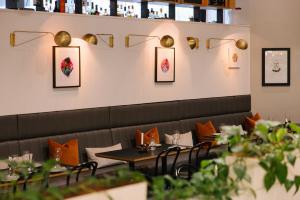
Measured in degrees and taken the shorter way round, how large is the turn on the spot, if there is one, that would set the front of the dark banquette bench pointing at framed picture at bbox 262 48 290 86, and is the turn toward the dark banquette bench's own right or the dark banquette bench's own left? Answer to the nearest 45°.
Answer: approximately 90° to the dark banquette bench's own left

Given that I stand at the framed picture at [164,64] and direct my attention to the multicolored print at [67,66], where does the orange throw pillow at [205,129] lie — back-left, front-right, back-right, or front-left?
back-left

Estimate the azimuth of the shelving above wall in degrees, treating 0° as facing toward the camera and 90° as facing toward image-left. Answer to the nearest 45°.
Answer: approximately 315°

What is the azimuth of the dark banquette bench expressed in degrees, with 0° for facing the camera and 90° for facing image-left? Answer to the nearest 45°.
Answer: approximately 315°
